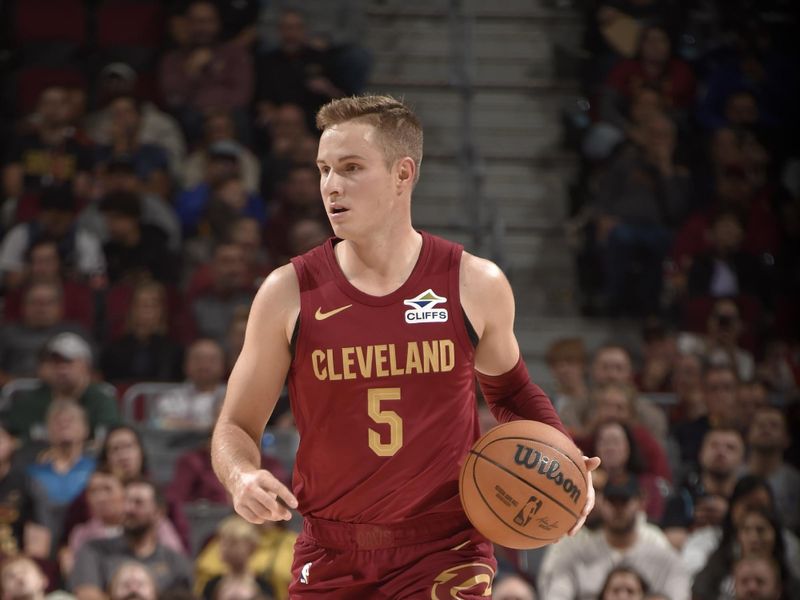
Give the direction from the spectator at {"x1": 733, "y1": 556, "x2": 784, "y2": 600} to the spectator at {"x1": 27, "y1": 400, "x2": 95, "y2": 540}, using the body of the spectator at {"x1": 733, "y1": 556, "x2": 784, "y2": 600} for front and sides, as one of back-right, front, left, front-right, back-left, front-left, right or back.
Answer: right

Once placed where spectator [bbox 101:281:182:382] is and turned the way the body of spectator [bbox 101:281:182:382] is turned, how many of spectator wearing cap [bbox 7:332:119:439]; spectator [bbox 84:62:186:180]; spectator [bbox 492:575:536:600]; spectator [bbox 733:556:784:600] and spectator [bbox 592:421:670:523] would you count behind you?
1

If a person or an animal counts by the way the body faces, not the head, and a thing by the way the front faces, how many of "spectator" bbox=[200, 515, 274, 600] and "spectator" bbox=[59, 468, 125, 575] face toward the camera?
2

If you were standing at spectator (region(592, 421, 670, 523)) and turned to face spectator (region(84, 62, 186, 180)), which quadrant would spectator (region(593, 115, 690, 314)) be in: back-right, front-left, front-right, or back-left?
front-right

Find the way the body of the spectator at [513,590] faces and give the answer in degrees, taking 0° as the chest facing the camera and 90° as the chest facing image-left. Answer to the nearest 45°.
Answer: approximately 0°

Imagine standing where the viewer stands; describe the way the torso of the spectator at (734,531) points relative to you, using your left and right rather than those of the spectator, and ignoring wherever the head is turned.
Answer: facing the viewer

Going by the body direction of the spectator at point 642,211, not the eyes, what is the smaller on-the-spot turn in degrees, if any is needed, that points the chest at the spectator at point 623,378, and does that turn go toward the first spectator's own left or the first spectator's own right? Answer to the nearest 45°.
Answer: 0° — they already face them

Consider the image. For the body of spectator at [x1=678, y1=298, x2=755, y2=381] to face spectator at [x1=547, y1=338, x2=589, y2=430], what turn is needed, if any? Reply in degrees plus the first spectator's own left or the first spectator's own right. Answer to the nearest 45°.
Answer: approximately 45° to the first spectator's own right

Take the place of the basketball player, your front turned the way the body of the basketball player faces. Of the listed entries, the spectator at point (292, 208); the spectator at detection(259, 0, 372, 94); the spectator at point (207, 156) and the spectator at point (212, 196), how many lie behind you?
4

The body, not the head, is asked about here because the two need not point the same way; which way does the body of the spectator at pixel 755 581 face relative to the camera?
toward the camera

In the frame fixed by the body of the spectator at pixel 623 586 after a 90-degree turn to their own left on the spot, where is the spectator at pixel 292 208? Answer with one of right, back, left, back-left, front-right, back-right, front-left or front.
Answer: back-left

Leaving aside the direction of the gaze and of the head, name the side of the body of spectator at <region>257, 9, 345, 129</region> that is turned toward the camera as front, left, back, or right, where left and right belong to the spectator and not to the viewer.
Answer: front

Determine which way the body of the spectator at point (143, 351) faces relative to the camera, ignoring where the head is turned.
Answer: toward the camera
